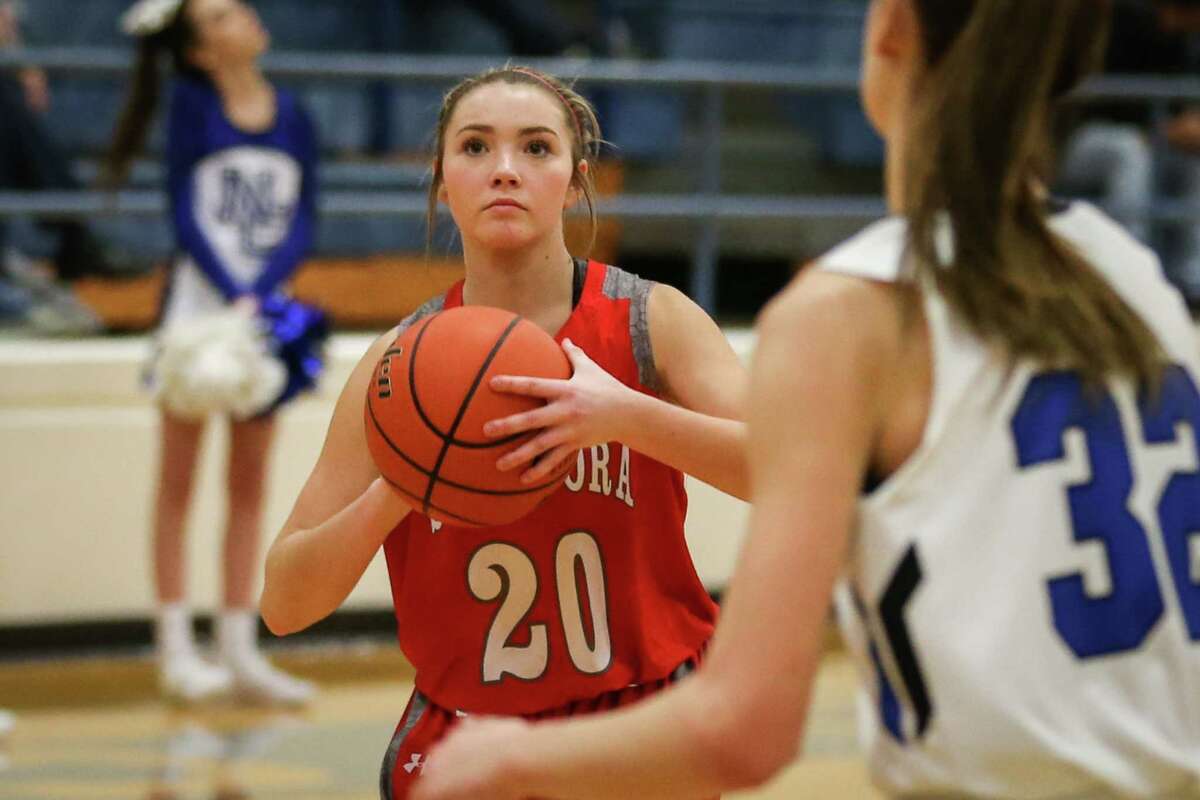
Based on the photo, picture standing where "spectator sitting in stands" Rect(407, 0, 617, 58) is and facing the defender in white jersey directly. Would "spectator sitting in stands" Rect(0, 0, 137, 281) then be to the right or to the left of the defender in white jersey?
right

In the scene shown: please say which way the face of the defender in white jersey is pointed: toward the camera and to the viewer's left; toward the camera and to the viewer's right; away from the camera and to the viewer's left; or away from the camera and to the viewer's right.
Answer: away from the camera and to the viewer's left

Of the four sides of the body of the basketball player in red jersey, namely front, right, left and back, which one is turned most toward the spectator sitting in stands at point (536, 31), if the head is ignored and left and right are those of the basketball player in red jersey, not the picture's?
back

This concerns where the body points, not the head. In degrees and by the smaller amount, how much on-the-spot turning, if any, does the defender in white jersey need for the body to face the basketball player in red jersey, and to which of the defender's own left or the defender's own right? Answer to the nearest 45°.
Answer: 0° — they already face them

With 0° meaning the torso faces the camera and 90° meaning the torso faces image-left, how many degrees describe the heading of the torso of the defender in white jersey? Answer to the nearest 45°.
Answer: approximately 135°

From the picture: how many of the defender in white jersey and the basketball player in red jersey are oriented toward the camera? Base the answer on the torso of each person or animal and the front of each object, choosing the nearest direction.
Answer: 1

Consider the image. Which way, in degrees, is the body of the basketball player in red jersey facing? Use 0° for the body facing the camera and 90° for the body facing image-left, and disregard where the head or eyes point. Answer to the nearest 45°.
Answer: approximately 0°

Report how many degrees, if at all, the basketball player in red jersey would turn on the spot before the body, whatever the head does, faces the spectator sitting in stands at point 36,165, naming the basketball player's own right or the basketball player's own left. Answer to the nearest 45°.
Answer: approximately 135° to the basketball player's own right

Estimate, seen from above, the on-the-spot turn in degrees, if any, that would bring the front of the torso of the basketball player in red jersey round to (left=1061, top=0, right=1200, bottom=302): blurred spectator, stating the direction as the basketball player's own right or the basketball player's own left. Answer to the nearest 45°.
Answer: approximately 135° to the basketball player's own left

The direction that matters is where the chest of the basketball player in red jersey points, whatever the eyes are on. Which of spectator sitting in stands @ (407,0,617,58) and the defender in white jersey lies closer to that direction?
the defender in white jersey

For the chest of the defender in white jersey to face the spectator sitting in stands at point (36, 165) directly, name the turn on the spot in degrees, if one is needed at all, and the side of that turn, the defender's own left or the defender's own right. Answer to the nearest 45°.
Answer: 0° — they already face them
